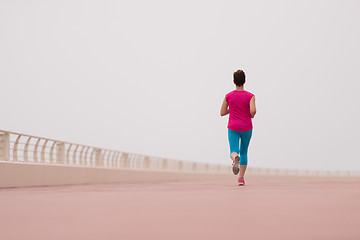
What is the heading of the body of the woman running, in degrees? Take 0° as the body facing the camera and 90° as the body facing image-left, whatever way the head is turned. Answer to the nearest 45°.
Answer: approximately 180°
